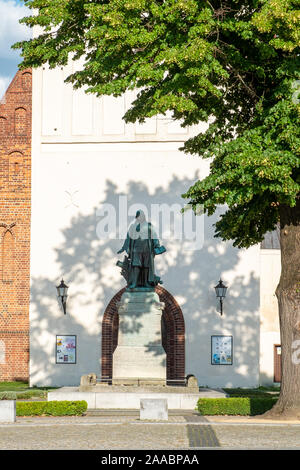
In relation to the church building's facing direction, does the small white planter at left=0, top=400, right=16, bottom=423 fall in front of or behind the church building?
in front

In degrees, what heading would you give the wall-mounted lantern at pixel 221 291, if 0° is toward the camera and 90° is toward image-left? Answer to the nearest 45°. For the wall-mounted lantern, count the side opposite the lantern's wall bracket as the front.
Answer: approximately 0°

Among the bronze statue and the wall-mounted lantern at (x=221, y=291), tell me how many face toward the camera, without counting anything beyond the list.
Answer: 2

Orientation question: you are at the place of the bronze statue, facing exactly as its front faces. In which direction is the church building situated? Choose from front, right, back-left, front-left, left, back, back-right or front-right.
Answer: back

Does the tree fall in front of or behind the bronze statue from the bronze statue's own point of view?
in front

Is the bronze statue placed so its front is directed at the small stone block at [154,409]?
yes

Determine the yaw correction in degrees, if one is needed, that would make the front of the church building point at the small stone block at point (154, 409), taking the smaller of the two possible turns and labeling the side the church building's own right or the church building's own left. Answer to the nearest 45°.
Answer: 0° — it already faces it

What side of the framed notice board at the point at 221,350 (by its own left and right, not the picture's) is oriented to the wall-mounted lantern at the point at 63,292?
right
